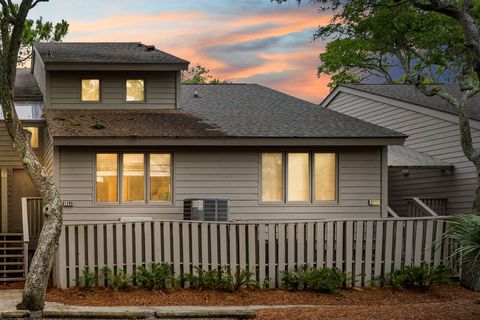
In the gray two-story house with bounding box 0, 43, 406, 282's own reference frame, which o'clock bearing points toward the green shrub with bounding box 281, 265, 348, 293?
The green shrub is roughly at 11 o'clock from the gray two-story house.

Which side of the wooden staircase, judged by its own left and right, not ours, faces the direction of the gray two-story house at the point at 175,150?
left

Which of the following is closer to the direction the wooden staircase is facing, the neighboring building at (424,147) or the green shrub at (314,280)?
the green shrub

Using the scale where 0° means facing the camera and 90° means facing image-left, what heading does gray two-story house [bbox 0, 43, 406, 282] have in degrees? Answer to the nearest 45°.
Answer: approximately 0°

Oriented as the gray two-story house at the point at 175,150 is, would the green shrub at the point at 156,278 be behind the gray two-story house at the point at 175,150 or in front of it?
in front

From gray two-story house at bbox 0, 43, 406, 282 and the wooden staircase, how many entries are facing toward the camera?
2

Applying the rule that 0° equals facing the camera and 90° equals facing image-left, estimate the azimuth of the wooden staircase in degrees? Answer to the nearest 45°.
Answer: approximately 0°

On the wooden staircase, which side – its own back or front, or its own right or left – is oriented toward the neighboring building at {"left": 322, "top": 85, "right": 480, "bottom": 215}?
left

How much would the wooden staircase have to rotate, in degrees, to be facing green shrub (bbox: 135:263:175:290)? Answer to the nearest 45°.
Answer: approximately 45° to its left

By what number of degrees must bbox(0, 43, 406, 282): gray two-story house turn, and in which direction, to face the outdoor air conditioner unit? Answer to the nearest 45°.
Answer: approximately 45° to its left

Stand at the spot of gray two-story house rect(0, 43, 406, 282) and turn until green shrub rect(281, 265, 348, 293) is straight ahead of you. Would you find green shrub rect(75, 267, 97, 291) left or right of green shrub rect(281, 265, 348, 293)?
right

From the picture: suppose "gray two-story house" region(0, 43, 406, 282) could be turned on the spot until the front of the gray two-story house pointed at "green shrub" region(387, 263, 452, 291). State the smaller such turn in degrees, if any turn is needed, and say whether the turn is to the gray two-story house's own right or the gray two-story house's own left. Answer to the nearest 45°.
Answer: approximately 45° to the gray two-story house's own left

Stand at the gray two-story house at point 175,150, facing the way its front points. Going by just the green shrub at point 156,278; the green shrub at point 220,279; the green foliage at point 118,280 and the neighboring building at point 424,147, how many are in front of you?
3
